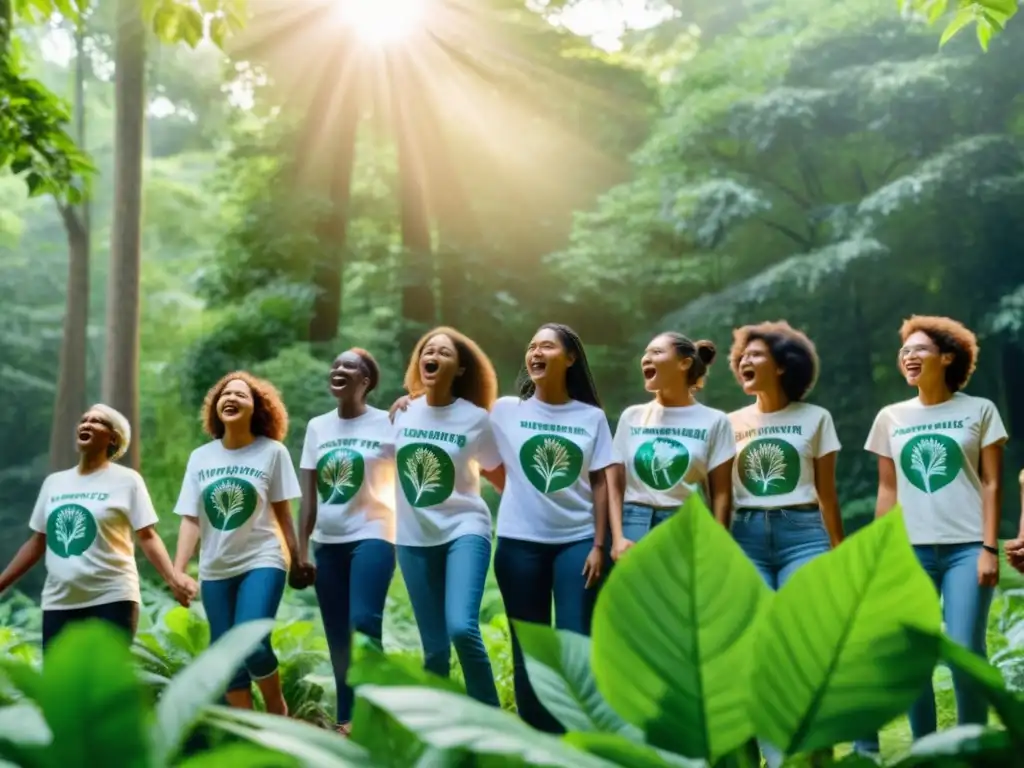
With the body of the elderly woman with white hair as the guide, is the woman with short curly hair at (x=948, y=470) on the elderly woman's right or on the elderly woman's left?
on the elderly woman's left

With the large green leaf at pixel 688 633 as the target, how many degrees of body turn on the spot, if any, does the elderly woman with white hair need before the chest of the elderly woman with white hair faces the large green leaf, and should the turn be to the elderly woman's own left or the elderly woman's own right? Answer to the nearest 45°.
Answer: approximately 45° to the elderly woman's own left

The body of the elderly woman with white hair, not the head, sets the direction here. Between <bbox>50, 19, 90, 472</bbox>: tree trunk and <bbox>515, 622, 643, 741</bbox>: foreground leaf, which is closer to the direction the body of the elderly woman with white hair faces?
the foreground leaf

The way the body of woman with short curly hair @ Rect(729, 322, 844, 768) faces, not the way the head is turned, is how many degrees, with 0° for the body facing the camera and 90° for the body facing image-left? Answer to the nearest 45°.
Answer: approximately 45°

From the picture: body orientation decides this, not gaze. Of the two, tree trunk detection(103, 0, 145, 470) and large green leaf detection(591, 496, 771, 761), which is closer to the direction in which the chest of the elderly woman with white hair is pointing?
the large green leaf
